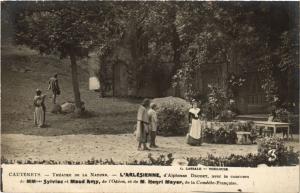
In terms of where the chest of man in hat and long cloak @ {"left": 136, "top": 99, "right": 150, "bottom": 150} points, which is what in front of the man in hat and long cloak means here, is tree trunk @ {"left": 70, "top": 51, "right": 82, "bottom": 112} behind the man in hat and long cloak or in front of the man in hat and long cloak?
behind

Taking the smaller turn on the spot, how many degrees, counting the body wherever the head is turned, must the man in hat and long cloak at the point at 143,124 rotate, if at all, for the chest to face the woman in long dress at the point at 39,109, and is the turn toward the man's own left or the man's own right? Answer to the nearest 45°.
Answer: approximately 180°

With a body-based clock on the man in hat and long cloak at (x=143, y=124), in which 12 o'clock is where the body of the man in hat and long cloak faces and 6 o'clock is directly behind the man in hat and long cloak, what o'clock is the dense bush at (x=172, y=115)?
The dense bush is roughly at 11 o'clock from the man in hat and long cloak.

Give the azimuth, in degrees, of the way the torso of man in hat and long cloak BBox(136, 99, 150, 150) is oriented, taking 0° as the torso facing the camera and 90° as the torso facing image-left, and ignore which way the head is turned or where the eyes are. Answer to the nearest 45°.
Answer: approximately 270°

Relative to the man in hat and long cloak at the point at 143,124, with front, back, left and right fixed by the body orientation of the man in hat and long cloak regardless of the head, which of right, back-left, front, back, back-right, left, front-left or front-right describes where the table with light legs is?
front

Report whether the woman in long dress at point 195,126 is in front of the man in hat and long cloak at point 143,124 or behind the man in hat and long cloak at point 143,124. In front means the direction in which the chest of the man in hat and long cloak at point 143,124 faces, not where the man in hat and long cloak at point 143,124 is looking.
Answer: in front
